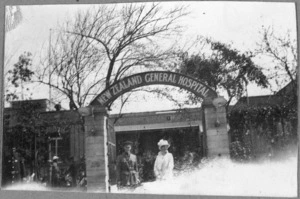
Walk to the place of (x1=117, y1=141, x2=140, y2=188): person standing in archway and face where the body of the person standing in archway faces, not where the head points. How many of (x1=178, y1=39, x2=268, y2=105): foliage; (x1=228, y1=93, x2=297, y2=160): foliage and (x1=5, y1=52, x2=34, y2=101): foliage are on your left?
2

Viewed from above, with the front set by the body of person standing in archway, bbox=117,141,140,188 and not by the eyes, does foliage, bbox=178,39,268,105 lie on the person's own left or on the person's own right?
on the person's own left

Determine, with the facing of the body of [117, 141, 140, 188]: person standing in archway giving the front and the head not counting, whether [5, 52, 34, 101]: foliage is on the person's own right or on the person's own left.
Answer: on the person's own right

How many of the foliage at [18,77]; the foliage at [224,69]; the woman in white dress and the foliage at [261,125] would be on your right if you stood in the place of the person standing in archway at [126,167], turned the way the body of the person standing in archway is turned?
1

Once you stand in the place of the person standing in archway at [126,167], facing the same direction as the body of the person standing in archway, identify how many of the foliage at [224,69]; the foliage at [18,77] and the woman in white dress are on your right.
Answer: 1

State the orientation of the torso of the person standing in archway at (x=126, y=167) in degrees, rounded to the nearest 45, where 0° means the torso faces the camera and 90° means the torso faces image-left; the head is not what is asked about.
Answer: approximately 0°
